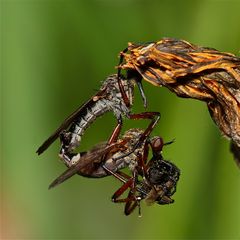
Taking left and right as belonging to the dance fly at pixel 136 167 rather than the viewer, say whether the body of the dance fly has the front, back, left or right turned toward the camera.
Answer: right
